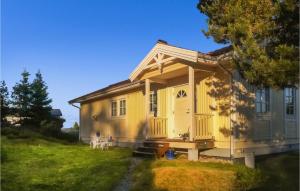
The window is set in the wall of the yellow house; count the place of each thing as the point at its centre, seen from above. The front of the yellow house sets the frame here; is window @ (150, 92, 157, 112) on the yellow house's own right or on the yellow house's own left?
on the yellow house's own right

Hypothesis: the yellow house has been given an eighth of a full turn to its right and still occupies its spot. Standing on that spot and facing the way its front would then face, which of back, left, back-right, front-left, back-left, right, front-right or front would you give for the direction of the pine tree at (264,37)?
left

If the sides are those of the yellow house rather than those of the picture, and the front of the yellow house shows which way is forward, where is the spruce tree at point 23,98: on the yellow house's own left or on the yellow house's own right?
on the yellow house's own right

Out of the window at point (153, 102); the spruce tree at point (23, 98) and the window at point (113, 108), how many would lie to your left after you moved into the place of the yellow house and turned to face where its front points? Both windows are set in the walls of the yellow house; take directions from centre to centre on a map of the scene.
0

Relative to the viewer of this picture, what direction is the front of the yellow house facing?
facing the viewer and to the left of the viewer

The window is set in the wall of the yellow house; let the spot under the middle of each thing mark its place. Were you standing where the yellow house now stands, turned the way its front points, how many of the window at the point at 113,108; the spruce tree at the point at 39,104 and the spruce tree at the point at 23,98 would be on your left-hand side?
0
